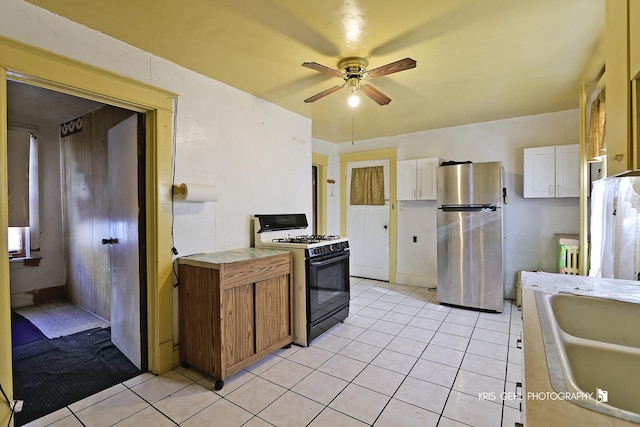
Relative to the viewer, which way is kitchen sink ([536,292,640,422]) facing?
to the viewer's left

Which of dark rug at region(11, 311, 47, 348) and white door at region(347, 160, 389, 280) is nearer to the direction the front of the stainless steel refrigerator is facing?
the dark rug

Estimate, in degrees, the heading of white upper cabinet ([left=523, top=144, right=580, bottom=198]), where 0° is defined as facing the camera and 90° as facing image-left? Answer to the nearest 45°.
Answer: approximately 0°

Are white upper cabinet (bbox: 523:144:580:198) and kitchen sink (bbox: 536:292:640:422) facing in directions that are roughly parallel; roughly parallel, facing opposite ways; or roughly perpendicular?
roughly perpendicular

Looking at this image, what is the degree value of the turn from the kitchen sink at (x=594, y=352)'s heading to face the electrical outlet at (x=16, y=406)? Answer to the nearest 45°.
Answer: approximately 45° to its left

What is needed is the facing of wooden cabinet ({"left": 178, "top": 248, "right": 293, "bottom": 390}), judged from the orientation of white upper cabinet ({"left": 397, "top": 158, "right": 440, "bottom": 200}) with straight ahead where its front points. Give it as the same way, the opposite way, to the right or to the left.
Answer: to the left

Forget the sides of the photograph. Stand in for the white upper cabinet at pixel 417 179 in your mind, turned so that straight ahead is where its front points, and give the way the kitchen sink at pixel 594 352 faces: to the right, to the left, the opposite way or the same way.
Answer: to the right

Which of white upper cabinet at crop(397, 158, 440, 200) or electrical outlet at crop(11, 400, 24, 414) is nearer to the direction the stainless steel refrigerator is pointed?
the electrical outlet

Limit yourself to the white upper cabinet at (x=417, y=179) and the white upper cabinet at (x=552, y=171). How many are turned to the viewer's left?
0

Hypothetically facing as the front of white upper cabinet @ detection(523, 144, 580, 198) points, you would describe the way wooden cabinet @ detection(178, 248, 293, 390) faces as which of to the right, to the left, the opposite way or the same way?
to the left

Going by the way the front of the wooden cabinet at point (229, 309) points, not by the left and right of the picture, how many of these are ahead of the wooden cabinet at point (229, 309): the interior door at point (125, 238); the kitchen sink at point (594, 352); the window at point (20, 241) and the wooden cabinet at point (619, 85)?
2

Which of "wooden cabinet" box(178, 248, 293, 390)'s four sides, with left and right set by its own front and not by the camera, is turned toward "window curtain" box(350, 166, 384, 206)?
left
